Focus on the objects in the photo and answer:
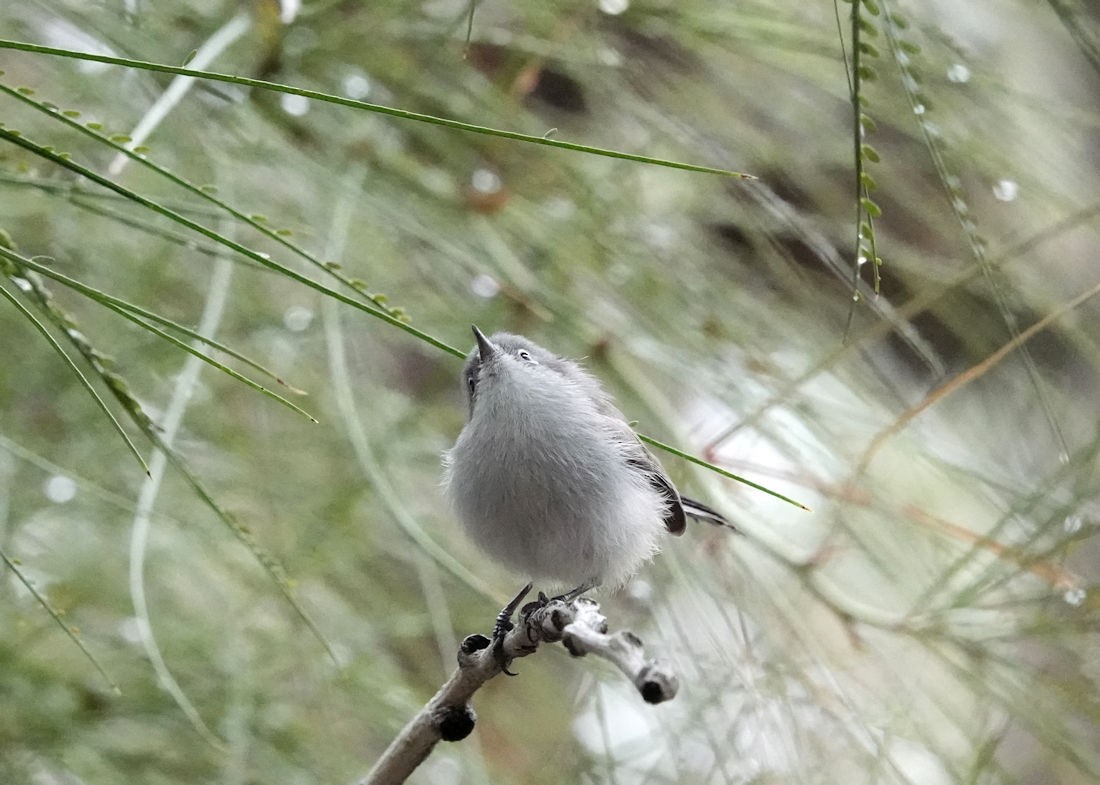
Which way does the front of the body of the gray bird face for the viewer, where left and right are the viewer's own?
facing the viewer and to the left of the viewer
